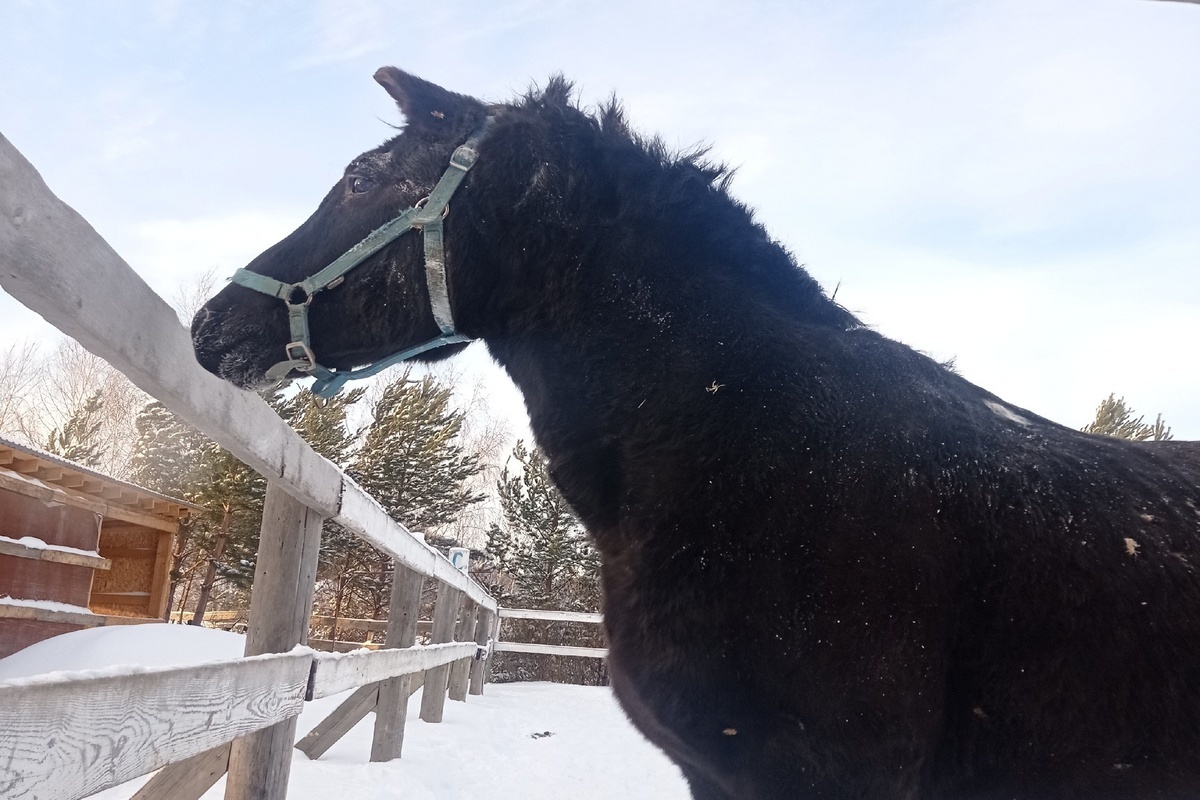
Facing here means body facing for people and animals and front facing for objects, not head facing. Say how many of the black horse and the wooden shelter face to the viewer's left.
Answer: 1

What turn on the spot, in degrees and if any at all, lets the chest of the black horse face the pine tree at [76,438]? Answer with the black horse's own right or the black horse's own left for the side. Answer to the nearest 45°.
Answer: approximately 45° to the black horse's own right

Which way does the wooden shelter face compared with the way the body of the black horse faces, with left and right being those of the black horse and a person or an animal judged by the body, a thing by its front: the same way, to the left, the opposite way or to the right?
the opposite way

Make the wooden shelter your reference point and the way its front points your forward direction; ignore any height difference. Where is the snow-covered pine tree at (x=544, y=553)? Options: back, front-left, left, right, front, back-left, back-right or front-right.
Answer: left

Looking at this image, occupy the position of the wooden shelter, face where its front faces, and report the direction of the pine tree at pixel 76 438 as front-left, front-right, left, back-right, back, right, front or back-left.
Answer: back-left

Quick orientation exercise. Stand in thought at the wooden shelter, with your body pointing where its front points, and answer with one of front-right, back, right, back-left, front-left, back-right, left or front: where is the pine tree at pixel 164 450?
back-left

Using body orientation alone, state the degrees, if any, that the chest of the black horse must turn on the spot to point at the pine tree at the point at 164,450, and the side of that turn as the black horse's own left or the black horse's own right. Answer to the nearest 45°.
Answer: approximately 45° to the black horse's own right

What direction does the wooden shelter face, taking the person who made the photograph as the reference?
facing the viewer and to the right of the viewer

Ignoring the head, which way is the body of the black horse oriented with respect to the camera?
to the viewer's left
